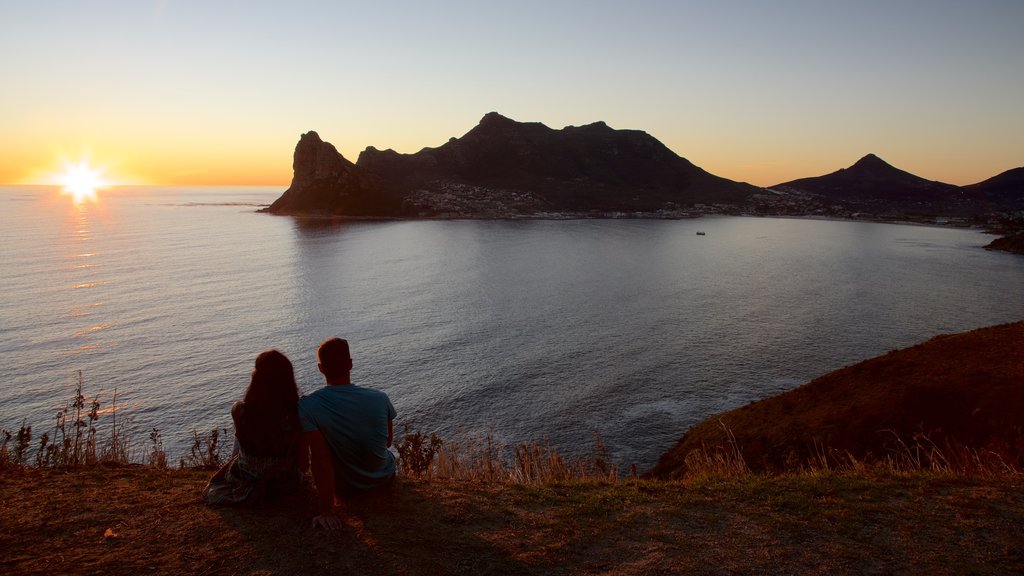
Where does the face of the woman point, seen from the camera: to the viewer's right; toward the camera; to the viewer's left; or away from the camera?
away from the camera

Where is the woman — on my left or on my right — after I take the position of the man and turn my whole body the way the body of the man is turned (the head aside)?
on my left

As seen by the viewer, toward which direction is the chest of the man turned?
away from the camera

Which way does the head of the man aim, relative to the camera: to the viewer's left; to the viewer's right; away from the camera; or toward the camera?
away from the camera
